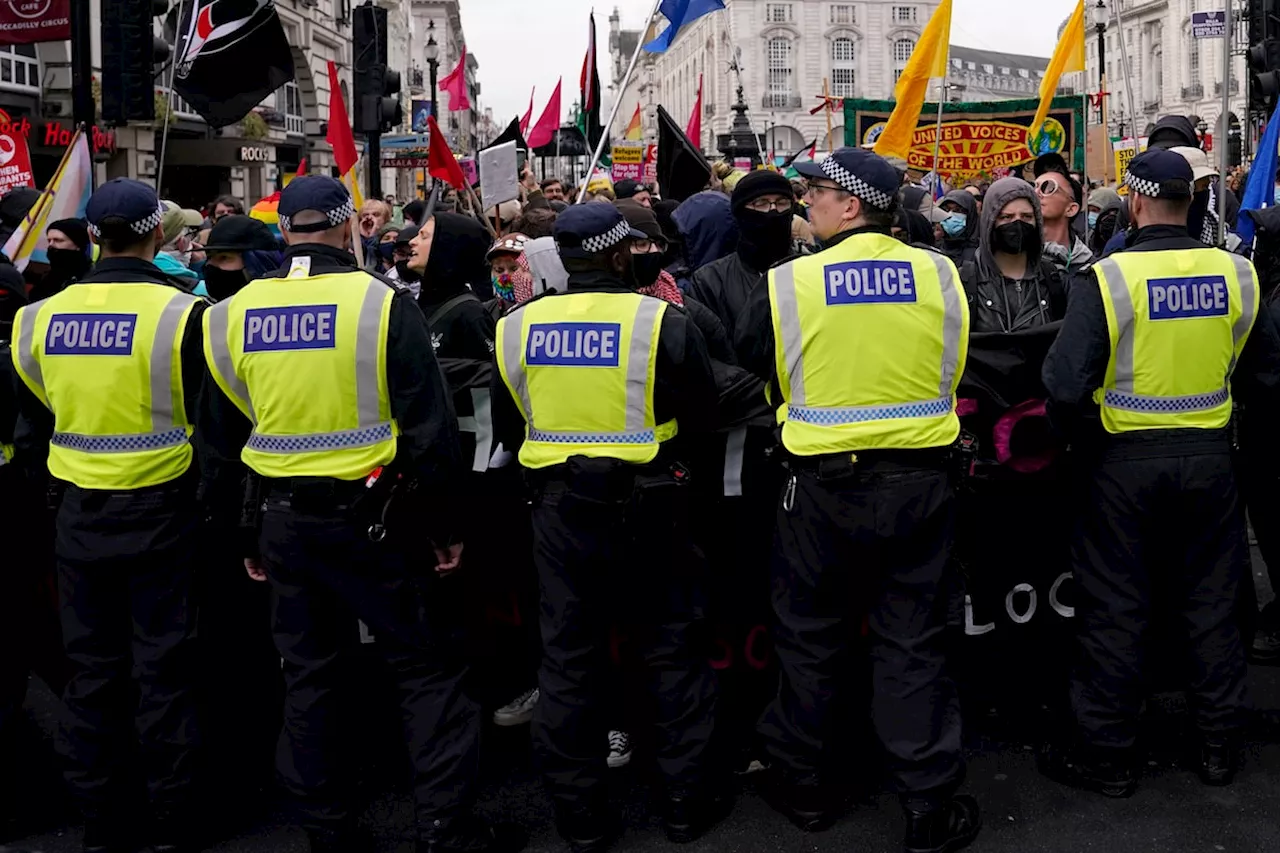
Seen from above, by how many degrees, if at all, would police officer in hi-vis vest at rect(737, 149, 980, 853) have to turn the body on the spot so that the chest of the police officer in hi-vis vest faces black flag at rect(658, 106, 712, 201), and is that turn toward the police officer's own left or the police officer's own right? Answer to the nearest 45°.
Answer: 0° — they already face it

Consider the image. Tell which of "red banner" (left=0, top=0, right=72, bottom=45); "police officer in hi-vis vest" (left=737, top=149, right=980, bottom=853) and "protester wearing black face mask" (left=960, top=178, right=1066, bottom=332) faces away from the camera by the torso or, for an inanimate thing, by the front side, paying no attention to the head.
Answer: the police officer in hi-vis vest

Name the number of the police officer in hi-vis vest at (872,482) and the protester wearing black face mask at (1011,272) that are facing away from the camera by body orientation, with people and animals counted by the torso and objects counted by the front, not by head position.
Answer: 1

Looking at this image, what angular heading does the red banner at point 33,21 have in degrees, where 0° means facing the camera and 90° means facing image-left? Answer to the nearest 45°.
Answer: approximately 0°

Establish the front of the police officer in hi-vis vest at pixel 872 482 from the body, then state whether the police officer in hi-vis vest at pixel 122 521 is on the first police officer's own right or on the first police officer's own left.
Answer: on the first police officer's own left

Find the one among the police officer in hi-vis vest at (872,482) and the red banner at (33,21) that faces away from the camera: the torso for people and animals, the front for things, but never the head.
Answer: the police officer in hi-vis vest

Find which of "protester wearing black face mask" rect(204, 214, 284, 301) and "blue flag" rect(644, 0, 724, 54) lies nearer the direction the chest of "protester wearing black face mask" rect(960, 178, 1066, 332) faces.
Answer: the protester wearing black face mask

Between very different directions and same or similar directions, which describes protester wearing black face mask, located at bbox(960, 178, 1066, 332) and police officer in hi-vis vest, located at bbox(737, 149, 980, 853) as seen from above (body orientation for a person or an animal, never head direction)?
very different directions

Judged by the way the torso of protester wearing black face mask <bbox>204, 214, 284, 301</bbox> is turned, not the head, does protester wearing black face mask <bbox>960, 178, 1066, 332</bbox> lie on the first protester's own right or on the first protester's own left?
on the first protester's own left
